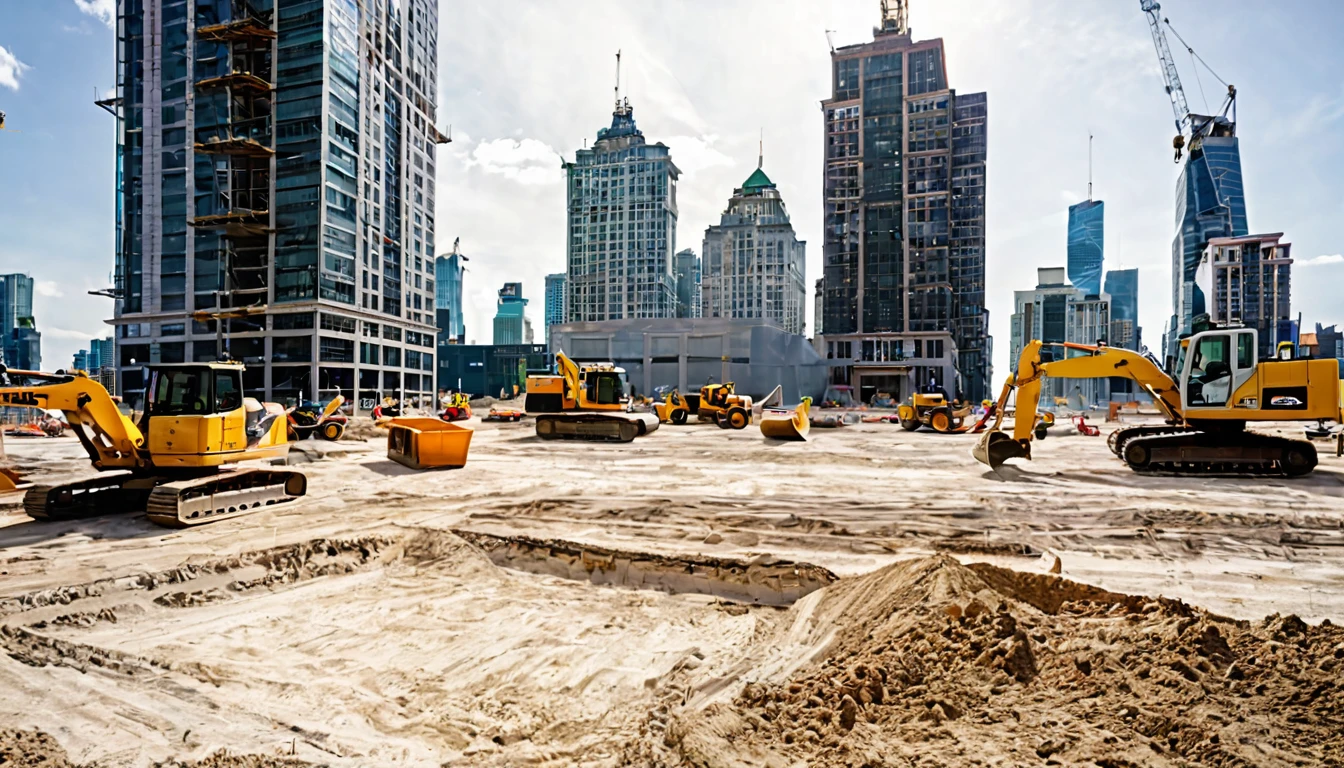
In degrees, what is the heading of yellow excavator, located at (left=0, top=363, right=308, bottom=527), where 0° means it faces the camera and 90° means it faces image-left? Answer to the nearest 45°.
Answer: approximately 45°

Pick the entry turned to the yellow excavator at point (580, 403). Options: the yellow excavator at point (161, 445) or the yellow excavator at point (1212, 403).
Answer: the yellow excavator at point (1212, 403)

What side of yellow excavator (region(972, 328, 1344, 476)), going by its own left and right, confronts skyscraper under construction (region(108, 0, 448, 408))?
front

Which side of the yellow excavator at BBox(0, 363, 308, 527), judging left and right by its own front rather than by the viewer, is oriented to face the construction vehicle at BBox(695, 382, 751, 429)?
back

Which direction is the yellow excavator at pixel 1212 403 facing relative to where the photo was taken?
to the viewer's left

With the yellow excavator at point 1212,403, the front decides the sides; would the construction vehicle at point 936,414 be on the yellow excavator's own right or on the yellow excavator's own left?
on the yellow excavator's own right

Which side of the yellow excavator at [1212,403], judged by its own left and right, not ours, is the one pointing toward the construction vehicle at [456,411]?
front

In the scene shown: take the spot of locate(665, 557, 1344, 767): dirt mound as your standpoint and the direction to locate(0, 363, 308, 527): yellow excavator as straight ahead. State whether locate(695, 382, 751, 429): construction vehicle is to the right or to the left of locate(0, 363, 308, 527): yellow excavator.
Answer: right

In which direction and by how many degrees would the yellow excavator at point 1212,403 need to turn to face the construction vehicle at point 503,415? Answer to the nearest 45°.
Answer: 0° — it already faces it

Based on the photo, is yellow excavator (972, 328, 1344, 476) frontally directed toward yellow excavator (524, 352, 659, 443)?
yes
